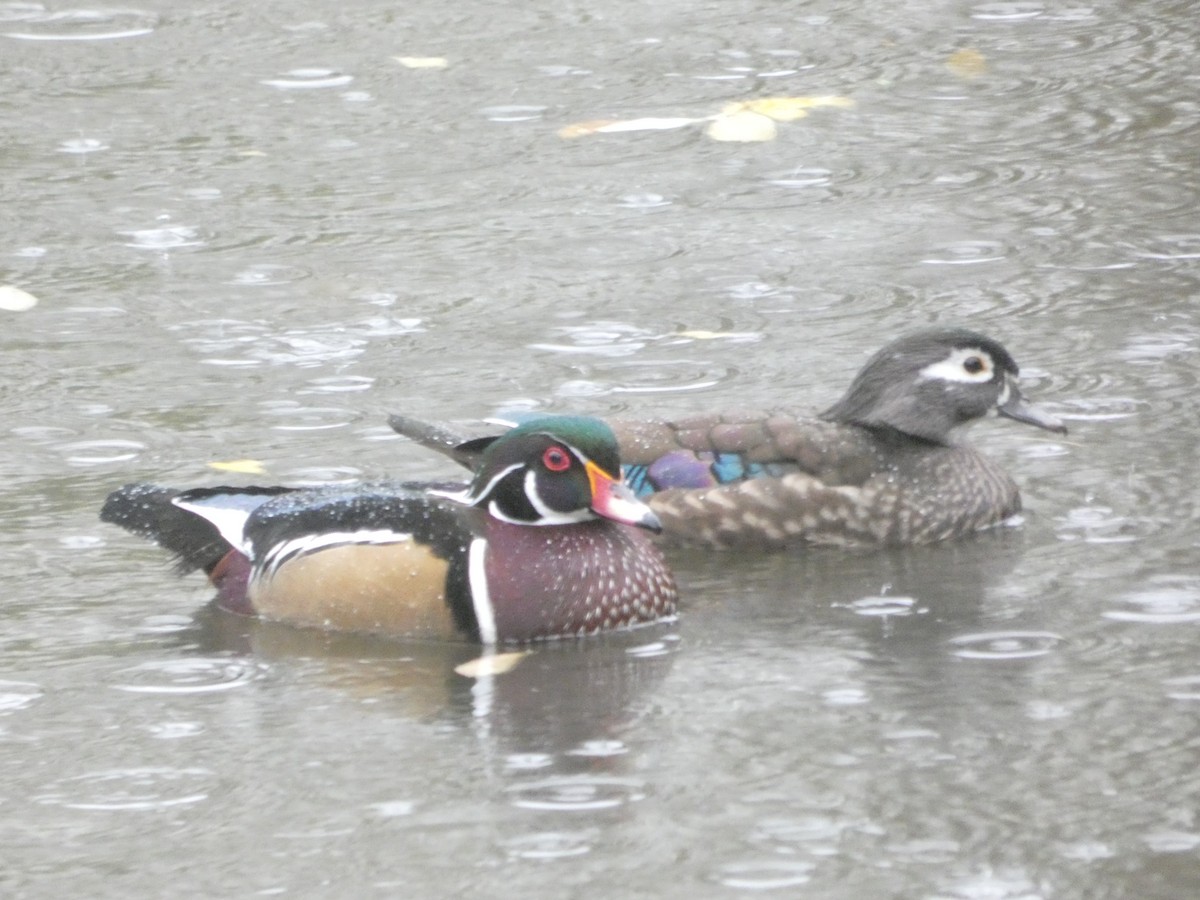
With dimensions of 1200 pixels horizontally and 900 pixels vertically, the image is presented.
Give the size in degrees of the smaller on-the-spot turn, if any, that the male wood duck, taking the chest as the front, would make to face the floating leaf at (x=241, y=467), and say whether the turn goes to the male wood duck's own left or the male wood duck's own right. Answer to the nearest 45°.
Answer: approximately 135° to the male wood duck's own left

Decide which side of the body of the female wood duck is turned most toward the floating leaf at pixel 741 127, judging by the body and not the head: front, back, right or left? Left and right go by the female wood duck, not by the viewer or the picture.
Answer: left

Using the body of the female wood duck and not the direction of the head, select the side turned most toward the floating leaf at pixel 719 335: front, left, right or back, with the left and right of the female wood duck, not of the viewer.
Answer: left

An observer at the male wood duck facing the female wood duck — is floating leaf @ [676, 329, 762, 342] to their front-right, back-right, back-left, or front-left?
front-left

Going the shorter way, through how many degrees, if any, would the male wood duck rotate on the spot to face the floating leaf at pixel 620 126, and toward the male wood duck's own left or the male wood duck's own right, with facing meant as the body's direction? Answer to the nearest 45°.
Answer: approximately 90° to the male wood duck's own left

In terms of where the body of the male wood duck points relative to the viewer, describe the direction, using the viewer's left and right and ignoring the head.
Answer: facing to the right of the viewer

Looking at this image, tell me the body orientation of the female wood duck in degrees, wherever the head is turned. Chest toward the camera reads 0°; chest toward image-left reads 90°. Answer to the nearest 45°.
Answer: approximately 270°

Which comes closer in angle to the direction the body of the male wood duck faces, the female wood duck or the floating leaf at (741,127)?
the female wood duck

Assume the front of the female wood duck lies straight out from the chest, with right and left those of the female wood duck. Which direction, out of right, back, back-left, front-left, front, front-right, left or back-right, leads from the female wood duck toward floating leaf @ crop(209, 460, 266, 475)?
back

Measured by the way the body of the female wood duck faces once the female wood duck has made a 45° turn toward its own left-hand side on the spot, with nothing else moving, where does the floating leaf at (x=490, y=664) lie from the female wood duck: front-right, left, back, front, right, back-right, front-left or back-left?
back

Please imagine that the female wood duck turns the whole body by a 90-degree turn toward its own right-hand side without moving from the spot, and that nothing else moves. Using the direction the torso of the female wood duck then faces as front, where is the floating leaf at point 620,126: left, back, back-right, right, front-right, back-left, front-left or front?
back

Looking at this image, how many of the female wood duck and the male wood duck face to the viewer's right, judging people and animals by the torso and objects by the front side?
2

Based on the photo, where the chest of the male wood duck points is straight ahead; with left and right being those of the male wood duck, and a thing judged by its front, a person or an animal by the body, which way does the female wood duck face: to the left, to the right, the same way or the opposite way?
the same way
